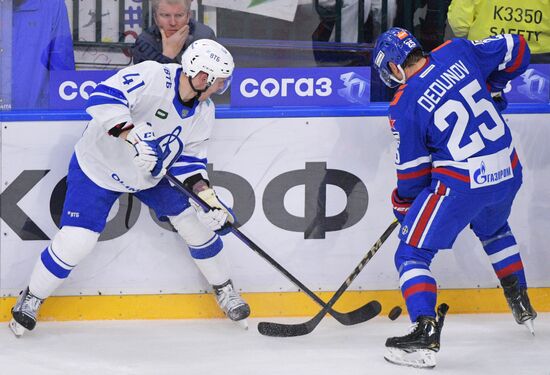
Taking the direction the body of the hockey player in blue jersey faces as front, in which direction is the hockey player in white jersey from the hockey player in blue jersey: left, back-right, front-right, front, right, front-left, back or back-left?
front-left

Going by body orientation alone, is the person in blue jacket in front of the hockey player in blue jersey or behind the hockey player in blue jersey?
in front

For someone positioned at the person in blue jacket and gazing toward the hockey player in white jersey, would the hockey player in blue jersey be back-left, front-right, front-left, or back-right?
front-left

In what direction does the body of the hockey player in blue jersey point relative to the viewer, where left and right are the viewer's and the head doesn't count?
facing away from the viewer and to the left of the viewer

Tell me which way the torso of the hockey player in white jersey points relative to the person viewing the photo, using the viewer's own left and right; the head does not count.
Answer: facing the viewer and to the right of the viewer

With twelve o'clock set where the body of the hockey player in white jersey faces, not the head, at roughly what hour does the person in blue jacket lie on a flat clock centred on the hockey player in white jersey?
The person in blue jacket is roughly at 6 o'clock from the hockey player in white jersey.

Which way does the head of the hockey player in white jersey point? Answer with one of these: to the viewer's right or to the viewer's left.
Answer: to the viewer's right
